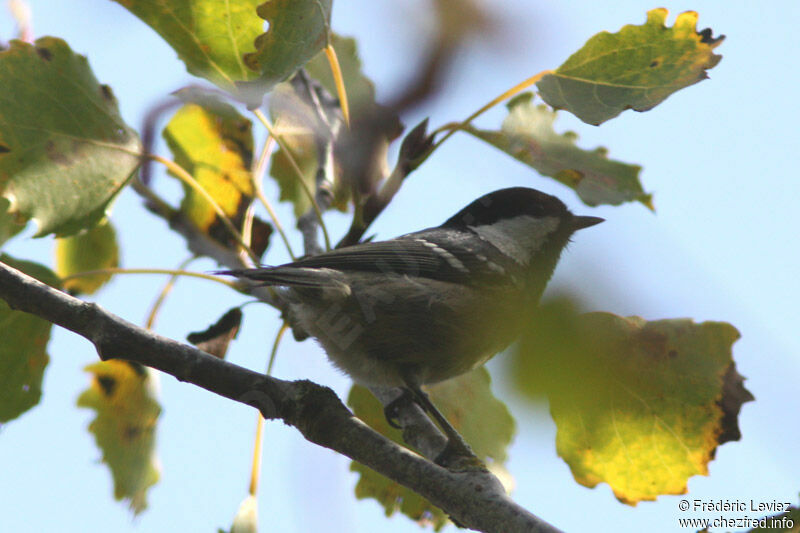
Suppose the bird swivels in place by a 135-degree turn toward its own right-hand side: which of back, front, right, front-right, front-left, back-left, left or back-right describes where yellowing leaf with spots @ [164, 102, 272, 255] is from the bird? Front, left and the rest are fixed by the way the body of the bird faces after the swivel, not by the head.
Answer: right

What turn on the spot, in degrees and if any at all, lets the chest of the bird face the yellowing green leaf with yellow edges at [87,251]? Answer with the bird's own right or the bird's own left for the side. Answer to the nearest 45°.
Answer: approximately 135° to the bird's own left

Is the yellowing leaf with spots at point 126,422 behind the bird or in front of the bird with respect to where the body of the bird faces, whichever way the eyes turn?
behind

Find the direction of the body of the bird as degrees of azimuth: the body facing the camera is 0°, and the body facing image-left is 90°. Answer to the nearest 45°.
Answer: approximately 270°

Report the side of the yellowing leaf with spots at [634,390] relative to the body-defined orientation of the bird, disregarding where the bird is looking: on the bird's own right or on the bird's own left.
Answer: on the bird's own right

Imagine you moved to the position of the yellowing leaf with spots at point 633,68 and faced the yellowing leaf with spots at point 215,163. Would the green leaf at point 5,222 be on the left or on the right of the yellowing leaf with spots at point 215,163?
left

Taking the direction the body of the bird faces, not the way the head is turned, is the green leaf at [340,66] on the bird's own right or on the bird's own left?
on the bird's own left

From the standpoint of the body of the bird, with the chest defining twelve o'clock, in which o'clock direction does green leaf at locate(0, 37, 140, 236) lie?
The green leaf is roughly at 6 o'clock from the bird.

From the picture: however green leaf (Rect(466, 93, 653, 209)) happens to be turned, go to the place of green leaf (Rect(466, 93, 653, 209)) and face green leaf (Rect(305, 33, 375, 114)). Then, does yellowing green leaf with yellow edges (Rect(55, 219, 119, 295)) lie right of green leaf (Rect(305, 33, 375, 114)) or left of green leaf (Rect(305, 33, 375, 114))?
left

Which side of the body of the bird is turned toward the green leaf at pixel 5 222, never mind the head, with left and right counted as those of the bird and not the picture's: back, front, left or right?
back

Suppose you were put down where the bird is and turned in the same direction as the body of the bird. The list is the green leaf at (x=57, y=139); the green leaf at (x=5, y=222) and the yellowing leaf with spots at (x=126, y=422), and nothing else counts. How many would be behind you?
3
